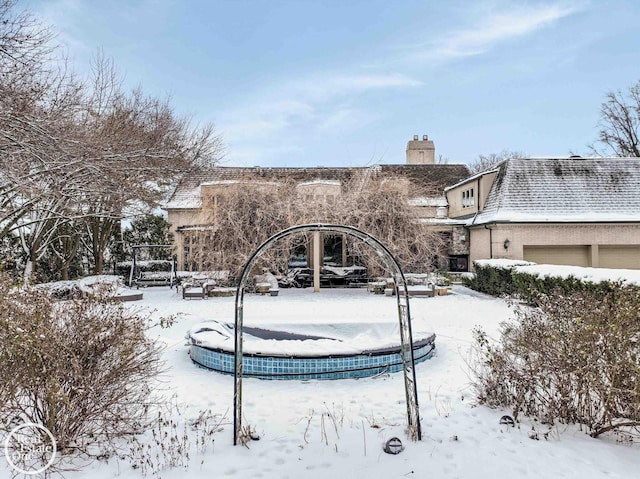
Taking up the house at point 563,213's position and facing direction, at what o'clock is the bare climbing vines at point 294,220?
The bare climbing vines is roughly at 2 o'clock from the house.

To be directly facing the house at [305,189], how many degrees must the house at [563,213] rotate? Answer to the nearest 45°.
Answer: approximately 90° to its right

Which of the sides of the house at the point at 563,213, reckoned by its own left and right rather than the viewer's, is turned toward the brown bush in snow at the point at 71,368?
front

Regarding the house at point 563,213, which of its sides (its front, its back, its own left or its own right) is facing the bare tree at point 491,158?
back

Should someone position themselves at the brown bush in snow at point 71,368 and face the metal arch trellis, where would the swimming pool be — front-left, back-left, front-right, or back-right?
front-left

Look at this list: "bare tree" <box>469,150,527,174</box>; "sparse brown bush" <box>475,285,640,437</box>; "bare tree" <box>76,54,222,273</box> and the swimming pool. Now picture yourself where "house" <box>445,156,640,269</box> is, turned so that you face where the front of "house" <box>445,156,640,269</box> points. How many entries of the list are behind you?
1

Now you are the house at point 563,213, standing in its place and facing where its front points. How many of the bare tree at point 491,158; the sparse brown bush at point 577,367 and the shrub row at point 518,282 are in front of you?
2

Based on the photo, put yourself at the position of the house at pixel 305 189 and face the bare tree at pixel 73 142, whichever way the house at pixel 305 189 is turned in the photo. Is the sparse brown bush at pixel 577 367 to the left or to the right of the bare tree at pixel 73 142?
left

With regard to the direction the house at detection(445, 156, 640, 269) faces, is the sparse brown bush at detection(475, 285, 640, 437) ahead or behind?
ahead

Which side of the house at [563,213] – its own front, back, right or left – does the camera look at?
front

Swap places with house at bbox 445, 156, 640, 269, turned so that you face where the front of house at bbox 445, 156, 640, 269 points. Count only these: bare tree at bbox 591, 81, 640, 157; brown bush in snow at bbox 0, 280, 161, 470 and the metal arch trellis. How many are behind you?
1

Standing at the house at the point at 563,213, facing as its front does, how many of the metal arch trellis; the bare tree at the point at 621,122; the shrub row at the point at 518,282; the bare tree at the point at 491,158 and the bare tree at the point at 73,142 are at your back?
2

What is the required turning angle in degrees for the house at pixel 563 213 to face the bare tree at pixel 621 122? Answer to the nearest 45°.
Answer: approximately 180°

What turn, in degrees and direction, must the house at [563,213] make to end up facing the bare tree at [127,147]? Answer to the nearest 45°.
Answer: approximately 45° to its right

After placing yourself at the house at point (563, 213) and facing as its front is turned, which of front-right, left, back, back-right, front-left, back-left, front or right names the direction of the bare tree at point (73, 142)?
front-right

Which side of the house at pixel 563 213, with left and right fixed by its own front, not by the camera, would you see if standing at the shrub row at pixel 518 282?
front

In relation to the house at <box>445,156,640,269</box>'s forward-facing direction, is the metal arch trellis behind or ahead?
ahead

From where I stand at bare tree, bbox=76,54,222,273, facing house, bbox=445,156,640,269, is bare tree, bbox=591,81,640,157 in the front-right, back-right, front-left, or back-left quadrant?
front-left

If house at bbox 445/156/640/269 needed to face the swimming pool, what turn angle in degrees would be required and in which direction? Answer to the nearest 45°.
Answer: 0° — it already faces it
